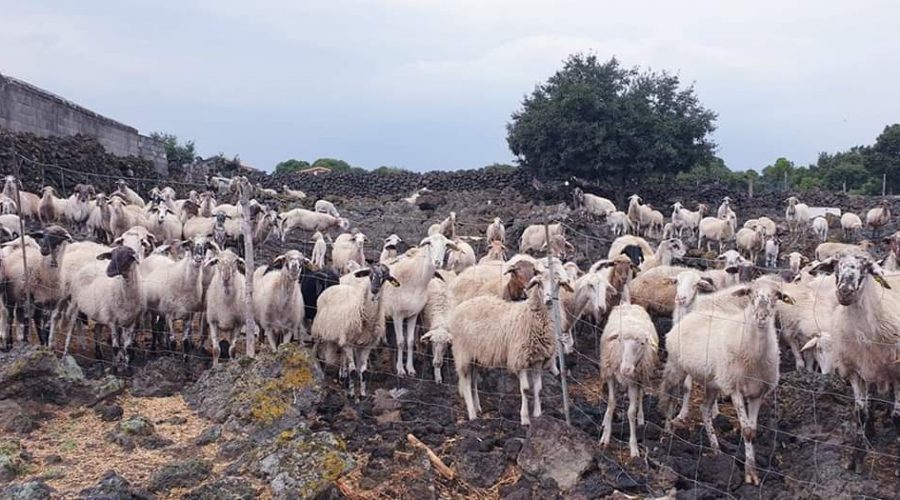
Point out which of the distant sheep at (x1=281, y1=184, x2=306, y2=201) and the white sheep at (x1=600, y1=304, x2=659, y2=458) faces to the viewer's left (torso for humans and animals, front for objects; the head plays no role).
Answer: the distant sheep

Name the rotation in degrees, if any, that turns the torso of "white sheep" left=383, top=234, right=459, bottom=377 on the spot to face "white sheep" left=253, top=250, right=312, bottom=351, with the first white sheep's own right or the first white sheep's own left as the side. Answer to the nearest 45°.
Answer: approximately 135° to the first white sheep's own right

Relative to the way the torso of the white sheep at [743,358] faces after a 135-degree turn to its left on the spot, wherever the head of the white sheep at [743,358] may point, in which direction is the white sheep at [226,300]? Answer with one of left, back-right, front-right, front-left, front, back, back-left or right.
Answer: left

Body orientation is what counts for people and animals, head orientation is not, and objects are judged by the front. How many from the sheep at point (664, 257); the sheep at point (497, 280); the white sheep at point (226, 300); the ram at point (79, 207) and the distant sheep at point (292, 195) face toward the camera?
2

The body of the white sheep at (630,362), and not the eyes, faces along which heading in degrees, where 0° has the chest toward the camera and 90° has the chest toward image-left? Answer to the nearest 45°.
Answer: approximately 0°

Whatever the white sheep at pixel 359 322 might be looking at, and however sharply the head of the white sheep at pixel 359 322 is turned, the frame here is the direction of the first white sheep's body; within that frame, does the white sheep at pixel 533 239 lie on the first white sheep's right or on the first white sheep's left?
on the first white sheep's left

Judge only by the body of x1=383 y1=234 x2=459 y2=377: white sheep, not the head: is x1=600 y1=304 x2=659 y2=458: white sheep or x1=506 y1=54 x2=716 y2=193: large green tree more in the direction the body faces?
the white sheep

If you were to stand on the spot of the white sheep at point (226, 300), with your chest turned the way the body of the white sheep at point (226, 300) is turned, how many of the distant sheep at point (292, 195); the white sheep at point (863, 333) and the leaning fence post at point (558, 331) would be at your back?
1

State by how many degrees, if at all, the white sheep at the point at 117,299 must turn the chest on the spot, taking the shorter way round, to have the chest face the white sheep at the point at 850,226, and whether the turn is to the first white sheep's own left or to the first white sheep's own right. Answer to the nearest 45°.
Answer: approximately 45° to the first white sheep's own left

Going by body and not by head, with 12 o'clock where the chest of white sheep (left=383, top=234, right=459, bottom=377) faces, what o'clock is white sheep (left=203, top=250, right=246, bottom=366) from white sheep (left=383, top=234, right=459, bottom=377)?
white sheep (left=203, top=250, right=246, bottom=366) is roughly at 4 o'clock from white sheep (left=383, top=234, right=459, bottom=377).

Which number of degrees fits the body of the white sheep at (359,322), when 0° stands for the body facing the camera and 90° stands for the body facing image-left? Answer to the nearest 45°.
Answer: approximately 315°

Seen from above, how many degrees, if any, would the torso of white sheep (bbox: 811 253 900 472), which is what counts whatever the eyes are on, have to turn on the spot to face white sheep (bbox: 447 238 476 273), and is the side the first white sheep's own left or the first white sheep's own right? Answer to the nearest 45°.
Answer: approximately 90° to the first white sheep's own right

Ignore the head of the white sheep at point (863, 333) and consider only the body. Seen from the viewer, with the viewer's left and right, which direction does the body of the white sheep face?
facing the viewer and to the left of the viewer
